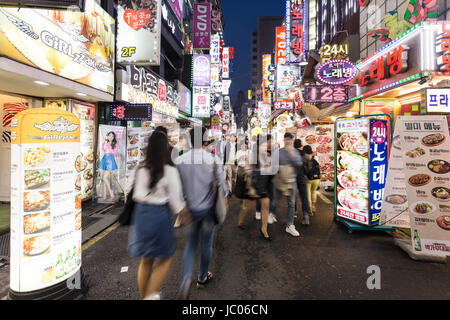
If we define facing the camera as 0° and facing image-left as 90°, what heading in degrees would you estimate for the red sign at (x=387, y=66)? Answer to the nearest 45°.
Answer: approximately 45°

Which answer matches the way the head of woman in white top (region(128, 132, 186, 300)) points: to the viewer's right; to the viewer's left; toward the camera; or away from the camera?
away from the camera

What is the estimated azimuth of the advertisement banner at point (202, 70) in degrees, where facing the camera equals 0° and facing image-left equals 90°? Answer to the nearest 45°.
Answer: approximately 0°

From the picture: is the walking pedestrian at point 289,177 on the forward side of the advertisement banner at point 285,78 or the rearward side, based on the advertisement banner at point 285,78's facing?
on the forward side
